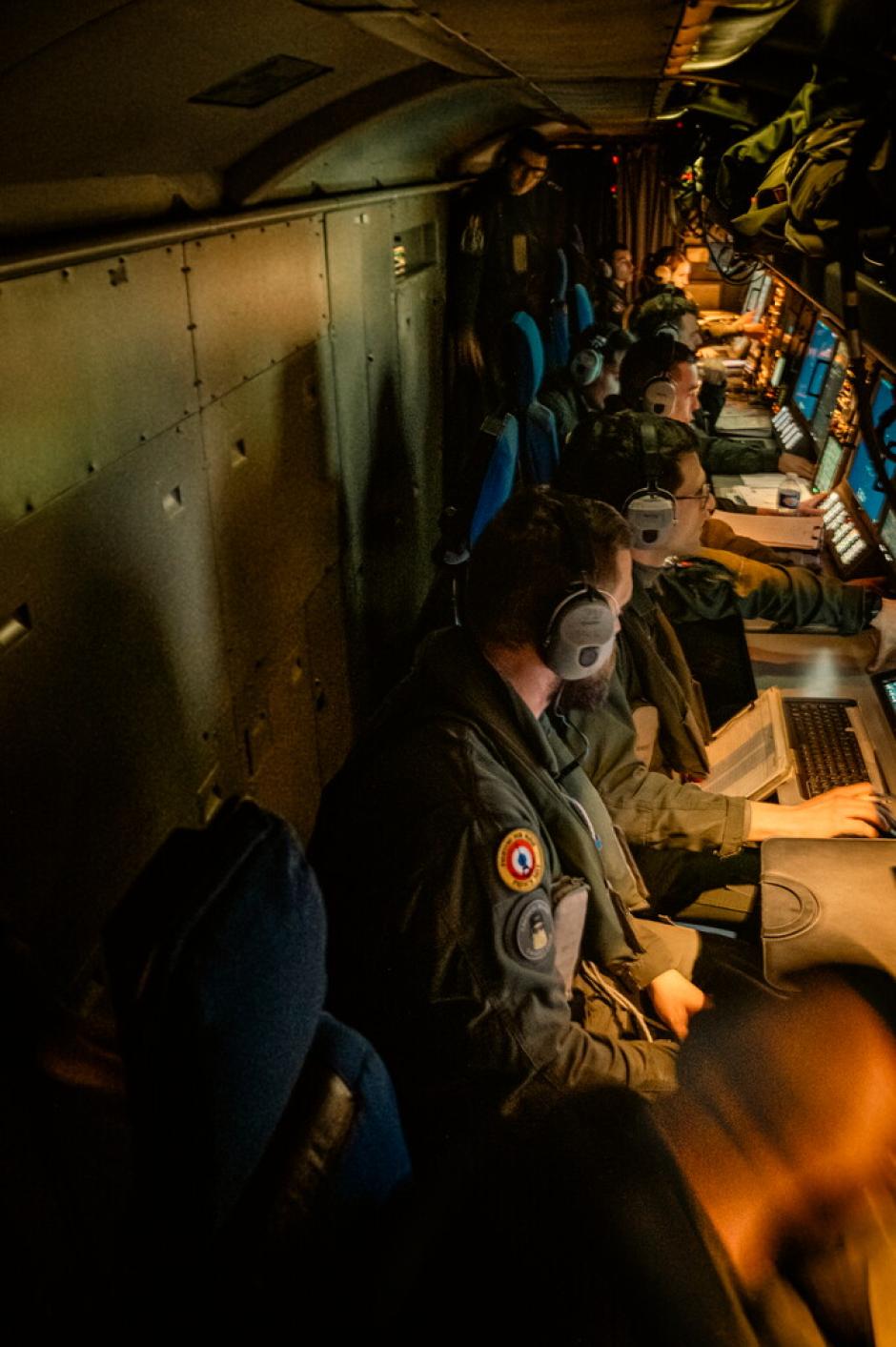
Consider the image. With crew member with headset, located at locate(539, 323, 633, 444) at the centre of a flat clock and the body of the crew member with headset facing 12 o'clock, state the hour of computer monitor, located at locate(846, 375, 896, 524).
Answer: The computer monitor is roughly at 2 o'clock from the crew member with headset.

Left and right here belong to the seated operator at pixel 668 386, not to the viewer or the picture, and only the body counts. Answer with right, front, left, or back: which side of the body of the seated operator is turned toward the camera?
right

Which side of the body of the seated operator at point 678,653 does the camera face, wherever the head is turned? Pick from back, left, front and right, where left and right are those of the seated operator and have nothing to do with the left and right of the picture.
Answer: right

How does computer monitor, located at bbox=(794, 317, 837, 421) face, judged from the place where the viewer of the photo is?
facing to the left of the viewer

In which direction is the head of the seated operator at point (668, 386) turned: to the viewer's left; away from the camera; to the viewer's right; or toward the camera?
to the viewer's right

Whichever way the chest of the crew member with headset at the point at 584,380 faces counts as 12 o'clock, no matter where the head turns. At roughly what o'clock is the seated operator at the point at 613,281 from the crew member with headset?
The seated operator is roughly at 9 o'clock from the crew member with headset.

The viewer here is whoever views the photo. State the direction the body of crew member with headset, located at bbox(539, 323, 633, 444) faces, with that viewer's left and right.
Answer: facing to the right of the viewer

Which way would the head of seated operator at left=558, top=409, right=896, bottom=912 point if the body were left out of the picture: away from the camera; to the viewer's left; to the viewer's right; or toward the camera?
to the viewer's right
